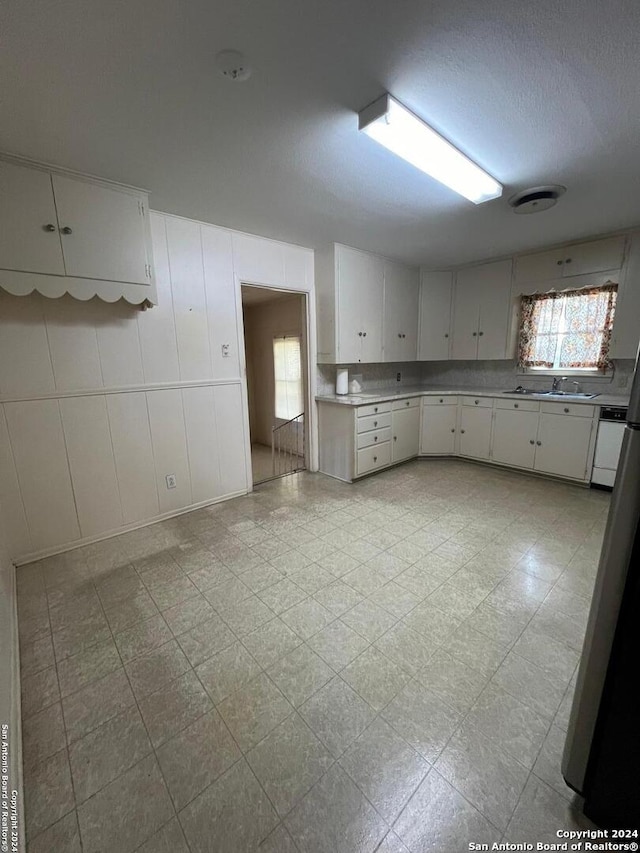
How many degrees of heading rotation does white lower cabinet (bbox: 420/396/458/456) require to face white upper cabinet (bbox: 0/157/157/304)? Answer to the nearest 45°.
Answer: approximately 45° to its right

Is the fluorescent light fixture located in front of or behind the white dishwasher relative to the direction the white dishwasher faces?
in front

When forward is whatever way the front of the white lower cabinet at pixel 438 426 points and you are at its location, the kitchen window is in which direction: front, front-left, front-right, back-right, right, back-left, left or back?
left

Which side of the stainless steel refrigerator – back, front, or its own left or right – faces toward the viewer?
left

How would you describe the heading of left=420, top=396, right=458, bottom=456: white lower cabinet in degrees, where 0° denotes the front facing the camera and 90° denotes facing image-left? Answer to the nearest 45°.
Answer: approximately 0°

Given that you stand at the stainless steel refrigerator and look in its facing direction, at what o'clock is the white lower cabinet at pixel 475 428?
The white lower cabinet is roughly at 2 o'clock from the stainless steel refrigerator.

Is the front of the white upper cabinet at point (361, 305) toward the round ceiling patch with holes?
no

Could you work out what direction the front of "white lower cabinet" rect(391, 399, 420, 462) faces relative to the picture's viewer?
facing the viewer and to the right of the viewer

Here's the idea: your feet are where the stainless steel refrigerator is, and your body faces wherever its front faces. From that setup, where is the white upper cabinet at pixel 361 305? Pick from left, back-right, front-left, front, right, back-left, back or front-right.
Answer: front-right

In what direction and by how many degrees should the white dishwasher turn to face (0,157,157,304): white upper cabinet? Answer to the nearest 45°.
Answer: approximately 45° to its right

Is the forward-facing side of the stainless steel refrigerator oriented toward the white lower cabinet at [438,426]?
no

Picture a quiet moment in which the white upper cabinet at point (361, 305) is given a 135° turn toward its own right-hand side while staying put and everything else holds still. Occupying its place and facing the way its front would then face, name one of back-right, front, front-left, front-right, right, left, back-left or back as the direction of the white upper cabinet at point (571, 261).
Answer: back

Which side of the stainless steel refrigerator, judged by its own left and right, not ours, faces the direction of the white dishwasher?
right

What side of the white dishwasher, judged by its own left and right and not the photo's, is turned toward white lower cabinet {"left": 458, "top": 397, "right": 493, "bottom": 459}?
right

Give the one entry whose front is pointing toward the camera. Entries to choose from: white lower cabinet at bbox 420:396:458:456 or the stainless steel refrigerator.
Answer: the white lower cabinet

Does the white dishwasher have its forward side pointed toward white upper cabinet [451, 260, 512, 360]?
no

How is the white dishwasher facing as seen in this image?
toward the camera

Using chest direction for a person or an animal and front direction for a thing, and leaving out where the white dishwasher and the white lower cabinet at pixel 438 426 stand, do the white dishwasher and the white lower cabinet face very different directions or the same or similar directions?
same or similar directions

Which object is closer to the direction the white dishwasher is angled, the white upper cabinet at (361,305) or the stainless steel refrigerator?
the stainless steel refrigerator

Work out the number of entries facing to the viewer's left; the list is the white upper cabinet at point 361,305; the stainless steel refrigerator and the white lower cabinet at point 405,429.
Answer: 1
